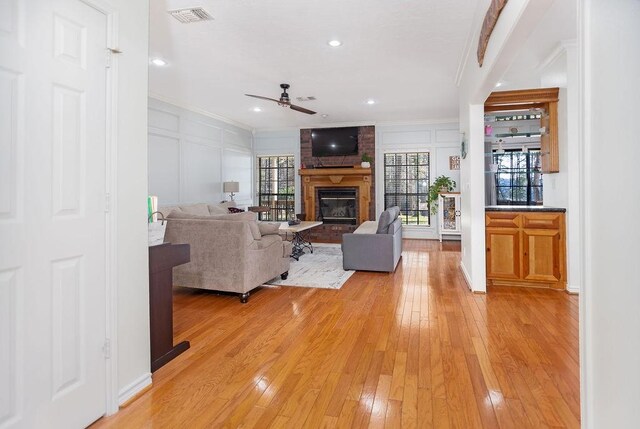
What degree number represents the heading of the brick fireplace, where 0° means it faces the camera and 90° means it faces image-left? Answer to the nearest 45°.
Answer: approximately 0°

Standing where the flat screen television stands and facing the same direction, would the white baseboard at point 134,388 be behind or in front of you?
in front

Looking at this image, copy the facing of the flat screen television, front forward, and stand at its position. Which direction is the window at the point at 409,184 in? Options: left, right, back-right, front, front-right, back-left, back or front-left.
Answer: left

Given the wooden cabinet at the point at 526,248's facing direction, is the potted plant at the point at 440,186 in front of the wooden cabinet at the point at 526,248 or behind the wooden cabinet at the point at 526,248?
behind

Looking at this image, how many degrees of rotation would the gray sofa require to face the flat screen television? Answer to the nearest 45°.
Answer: approximately 90° to its right

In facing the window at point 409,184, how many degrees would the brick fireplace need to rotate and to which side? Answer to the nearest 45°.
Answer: approximately 90° to its left

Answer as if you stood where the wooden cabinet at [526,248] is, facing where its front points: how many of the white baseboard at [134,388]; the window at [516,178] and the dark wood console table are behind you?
1

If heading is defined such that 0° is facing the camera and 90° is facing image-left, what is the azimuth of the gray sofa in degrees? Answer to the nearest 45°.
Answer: approximately 90°

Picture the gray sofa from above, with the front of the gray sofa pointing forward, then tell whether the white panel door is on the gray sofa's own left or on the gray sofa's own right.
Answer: on the gray sofa's own left

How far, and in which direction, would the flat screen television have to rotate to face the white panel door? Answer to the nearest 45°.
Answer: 0° — it already faces it

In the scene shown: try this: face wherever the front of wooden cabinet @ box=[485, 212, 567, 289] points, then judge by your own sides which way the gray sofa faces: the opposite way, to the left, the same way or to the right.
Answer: to the right

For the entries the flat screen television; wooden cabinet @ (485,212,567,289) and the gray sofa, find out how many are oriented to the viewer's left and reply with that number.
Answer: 1

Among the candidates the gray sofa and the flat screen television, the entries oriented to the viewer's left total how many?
1

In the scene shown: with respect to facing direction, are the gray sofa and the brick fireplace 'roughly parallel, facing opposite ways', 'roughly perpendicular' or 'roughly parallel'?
roughly perpendicular

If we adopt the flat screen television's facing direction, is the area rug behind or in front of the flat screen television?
in front
